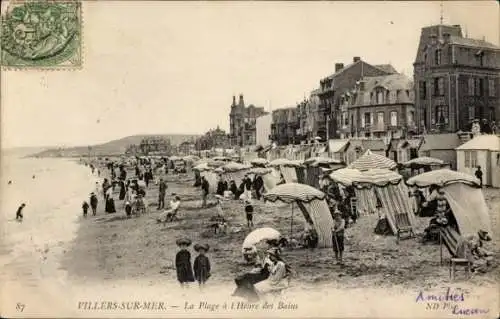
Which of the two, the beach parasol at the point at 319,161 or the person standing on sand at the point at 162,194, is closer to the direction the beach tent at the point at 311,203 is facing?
the person standing on sand

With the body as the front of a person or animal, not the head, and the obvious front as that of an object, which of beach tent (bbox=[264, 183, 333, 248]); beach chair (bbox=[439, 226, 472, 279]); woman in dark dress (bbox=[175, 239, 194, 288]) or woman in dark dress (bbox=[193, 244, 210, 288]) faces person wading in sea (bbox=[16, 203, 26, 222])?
the beach tent

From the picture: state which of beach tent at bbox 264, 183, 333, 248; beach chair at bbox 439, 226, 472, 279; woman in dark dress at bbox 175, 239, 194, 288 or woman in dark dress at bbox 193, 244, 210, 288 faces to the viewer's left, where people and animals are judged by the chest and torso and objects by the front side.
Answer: the beach tent

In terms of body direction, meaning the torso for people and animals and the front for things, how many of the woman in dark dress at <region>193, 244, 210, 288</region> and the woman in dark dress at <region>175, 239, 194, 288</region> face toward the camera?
2

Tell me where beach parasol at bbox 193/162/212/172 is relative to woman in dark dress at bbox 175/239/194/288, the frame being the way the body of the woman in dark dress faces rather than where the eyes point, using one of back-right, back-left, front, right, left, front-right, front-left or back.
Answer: back

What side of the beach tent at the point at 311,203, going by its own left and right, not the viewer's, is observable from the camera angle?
left

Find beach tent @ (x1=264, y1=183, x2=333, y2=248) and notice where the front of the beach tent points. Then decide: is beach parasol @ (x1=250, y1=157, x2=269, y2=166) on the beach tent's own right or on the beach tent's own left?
on the beach tent's own right

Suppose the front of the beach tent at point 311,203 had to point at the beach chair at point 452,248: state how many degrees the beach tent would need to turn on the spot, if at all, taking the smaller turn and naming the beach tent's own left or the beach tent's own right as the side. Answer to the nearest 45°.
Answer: approximately 180°
